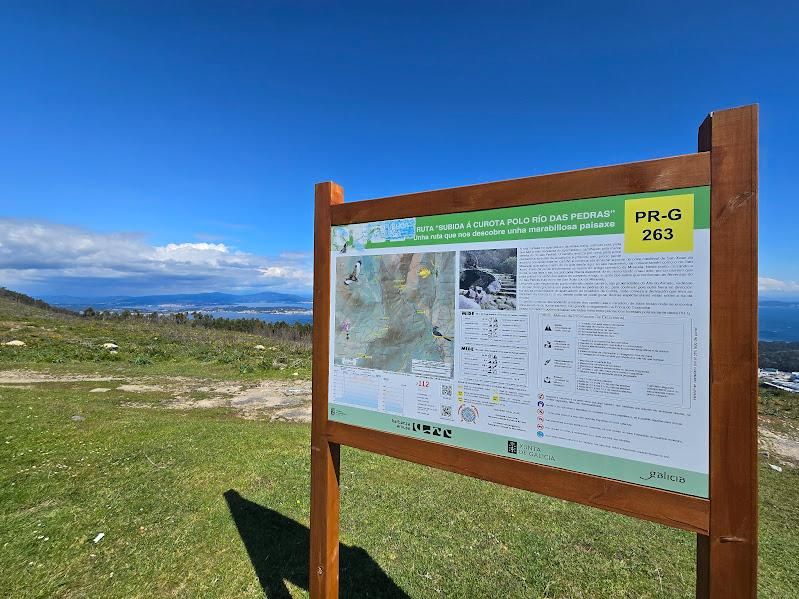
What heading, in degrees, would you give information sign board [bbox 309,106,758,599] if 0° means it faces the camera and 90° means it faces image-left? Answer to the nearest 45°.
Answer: approximately 45°
